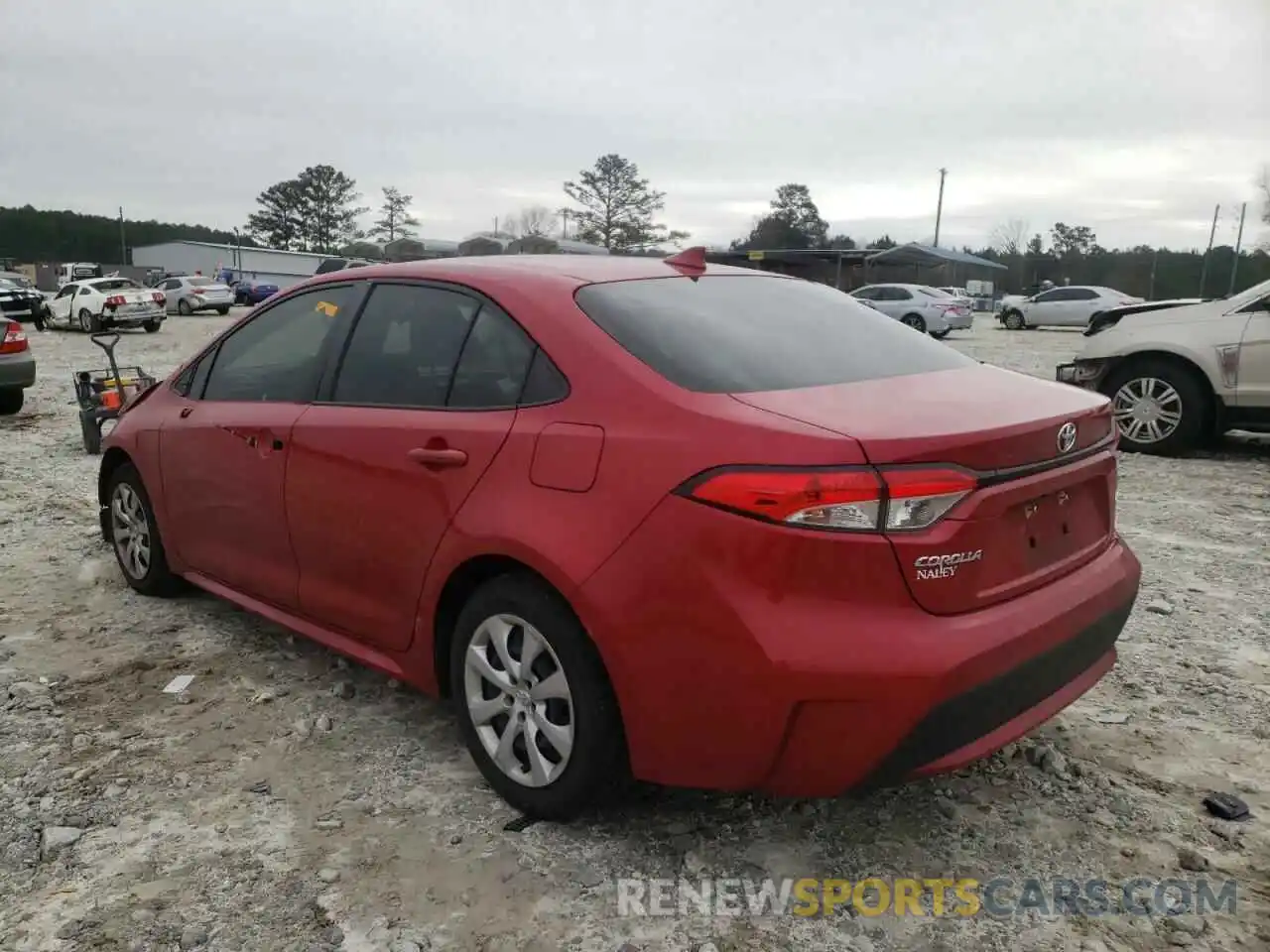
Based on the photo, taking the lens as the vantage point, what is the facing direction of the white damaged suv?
facing to the left of the viewer

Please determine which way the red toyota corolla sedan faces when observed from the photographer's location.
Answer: facing away from the viewer and to the left of the viewer

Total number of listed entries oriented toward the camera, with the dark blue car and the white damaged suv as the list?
0

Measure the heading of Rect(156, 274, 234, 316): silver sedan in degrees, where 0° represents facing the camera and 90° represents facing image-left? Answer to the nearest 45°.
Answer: approximately 135°

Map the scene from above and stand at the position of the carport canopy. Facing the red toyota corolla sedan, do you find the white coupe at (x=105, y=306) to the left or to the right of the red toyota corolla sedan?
right

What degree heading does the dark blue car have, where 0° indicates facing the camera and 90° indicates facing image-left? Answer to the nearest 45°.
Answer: approximately 135°

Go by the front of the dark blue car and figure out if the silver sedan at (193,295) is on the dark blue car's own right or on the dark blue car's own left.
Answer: on the dark blue car's own left

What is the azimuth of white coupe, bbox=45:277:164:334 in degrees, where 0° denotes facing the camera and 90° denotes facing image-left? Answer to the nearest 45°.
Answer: approximately 135°

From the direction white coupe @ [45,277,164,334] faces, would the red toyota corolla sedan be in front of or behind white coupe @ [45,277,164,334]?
behind

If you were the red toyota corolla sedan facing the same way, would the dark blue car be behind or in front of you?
in front

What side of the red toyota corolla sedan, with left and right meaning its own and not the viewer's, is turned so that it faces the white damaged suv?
right
